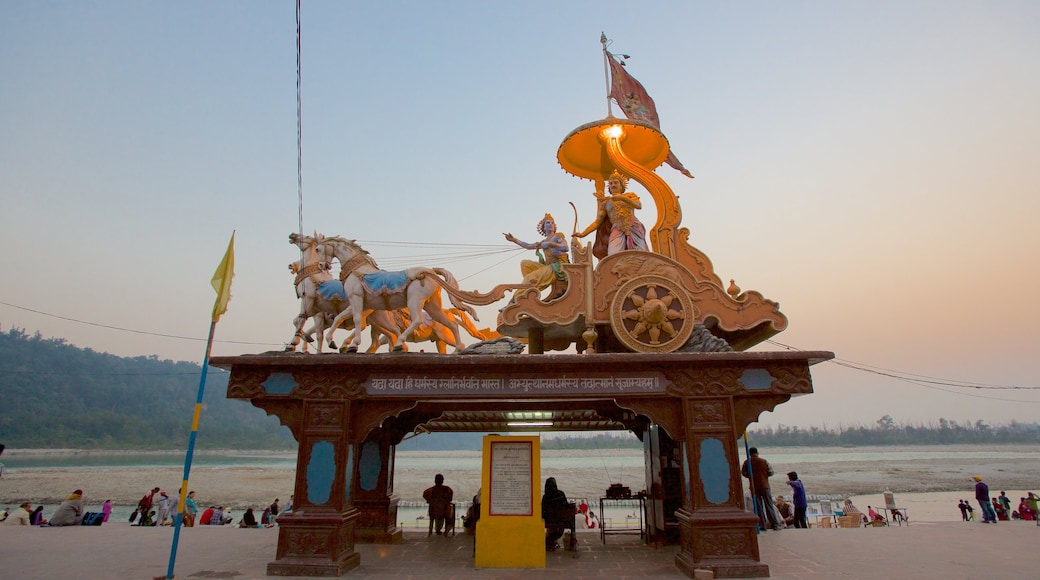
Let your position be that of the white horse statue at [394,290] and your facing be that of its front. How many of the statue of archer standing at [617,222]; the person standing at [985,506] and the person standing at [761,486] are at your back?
3

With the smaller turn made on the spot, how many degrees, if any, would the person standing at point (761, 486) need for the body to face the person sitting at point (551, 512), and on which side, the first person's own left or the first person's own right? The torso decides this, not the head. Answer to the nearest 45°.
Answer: approximately 135° to the first person's own left

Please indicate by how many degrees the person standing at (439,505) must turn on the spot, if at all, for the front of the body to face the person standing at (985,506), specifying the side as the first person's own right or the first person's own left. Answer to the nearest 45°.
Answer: approximately 90° to the first person's own right

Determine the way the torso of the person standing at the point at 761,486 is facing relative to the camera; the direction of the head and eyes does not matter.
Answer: away from the camera

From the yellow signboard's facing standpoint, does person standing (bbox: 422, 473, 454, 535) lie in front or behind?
behind

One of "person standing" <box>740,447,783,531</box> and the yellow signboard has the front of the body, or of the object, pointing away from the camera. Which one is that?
the person standing

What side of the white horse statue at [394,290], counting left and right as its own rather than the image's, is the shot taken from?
left

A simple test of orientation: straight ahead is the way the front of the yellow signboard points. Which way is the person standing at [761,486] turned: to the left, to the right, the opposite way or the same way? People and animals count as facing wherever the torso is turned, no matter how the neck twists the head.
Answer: the opposite way

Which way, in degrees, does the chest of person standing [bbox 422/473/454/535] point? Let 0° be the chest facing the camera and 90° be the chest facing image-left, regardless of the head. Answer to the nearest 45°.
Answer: approximately 180°

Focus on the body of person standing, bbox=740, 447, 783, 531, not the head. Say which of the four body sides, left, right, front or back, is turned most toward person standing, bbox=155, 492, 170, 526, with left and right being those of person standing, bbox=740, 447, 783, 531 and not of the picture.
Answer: left

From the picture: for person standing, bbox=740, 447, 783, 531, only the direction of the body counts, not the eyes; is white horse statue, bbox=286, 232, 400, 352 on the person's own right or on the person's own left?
on the person's own left

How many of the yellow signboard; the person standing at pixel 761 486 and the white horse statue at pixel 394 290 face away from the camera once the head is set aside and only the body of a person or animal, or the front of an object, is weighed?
1

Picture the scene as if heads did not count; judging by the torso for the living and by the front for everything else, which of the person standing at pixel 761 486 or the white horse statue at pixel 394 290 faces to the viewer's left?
the white horse statue

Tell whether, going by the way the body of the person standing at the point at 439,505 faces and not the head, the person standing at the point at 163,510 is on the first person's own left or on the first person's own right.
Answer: on the first person's own left

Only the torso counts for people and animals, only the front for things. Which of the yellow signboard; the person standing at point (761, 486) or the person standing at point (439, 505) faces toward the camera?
the yellow signboard

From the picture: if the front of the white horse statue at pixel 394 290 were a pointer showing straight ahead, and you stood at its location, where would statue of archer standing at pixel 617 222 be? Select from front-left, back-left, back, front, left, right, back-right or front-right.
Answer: back
